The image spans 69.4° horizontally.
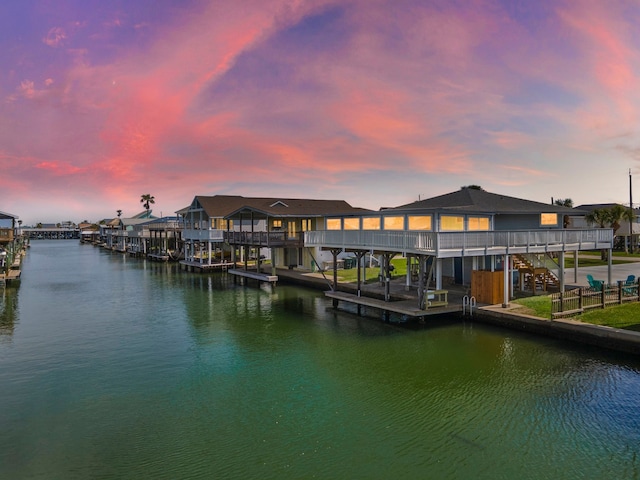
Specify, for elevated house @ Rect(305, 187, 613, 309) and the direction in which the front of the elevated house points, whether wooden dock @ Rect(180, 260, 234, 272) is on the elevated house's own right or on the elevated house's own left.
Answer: on the elevated house's own right

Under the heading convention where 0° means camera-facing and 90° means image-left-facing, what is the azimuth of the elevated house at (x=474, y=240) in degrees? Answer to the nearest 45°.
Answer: approximately 45°

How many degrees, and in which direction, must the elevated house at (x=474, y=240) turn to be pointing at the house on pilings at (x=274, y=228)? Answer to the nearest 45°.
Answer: approximately 90° to its right

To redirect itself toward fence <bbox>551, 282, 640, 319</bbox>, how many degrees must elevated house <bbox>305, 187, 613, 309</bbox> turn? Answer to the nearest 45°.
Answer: approximately 90° to its left
